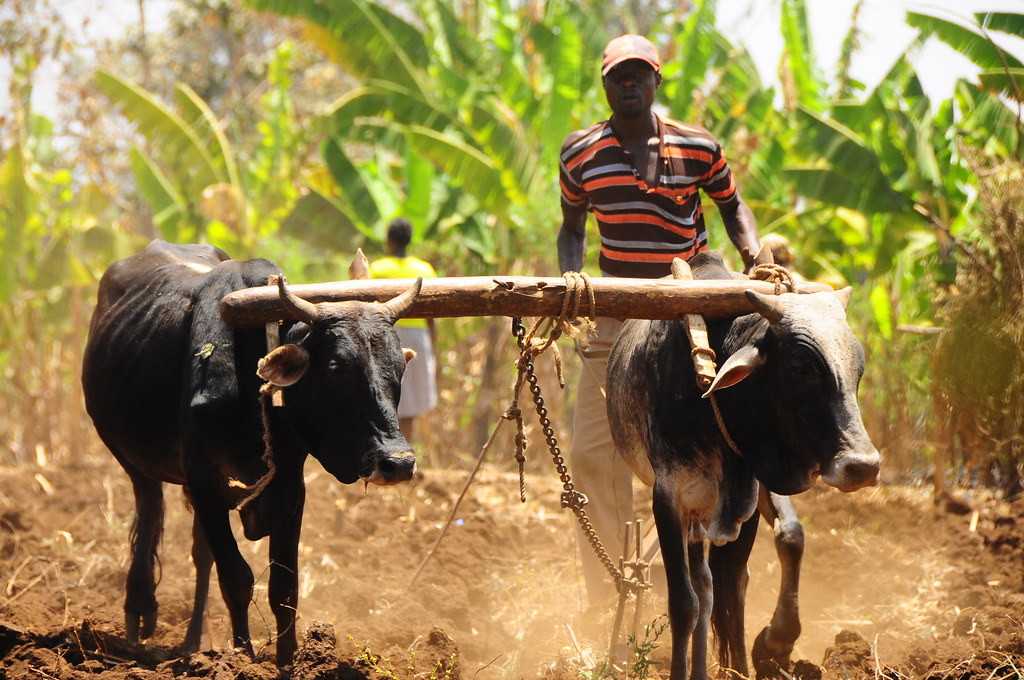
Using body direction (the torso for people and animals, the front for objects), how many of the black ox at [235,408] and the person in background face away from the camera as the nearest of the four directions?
1

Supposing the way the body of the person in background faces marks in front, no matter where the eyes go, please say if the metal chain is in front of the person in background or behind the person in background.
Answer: behind

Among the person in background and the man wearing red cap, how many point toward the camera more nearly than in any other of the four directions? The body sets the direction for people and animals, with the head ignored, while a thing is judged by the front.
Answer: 1

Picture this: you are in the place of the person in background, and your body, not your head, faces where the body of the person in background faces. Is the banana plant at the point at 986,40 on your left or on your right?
on your right

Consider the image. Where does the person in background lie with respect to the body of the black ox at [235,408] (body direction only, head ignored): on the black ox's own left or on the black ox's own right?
on the black ox's own left

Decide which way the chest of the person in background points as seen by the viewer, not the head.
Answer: away from the camera

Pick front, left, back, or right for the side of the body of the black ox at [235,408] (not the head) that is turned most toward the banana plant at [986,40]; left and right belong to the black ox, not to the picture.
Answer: left

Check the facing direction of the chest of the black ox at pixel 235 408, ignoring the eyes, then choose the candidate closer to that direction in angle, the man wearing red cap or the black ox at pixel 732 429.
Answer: the black ox

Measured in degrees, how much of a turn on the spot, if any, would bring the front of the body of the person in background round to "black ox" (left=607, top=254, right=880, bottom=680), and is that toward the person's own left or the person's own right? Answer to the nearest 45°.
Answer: approximately 180°

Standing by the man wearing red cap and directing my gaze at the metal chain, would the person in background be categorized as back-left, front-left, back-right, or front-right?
back-right
